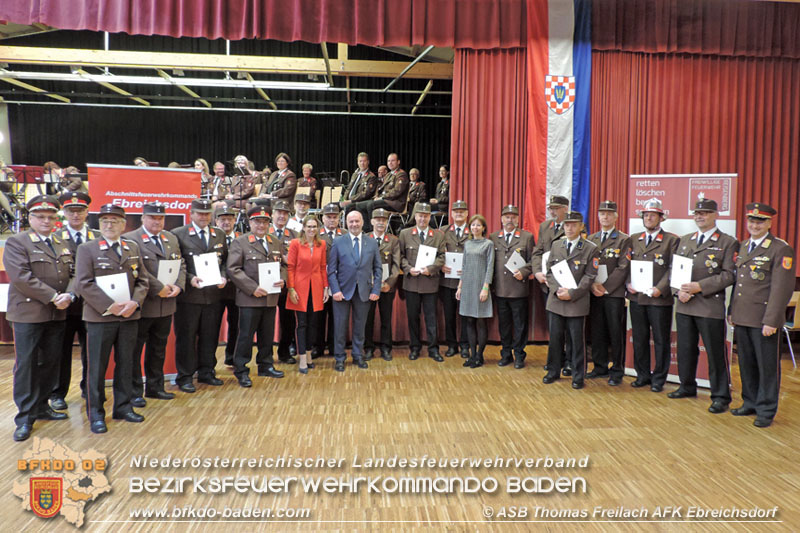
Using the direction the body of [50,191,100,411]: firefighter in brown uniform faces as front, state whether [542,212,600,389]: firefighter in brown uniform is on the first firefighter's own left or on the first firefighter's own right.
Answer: on the first firefighter's own left

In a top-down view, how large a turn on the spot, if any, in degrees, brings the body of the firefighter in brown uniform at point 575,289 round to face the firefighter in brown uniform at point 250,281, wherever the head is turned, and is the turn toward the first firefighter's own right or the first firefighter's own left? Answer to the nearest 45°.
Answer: approximately 45° to the first firefighter's own right

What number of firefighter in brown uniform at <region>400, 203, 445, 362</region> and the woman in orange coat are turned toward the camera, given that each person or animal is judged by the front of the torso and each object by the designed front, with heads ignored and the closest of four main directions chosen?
2

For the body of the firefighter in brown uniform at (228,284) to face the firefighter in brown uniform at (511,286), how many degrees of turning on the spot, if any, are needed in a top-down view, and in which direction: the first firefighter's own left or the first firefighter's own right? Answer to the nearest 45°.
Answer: approximately 90° to the first firefighter's own left
